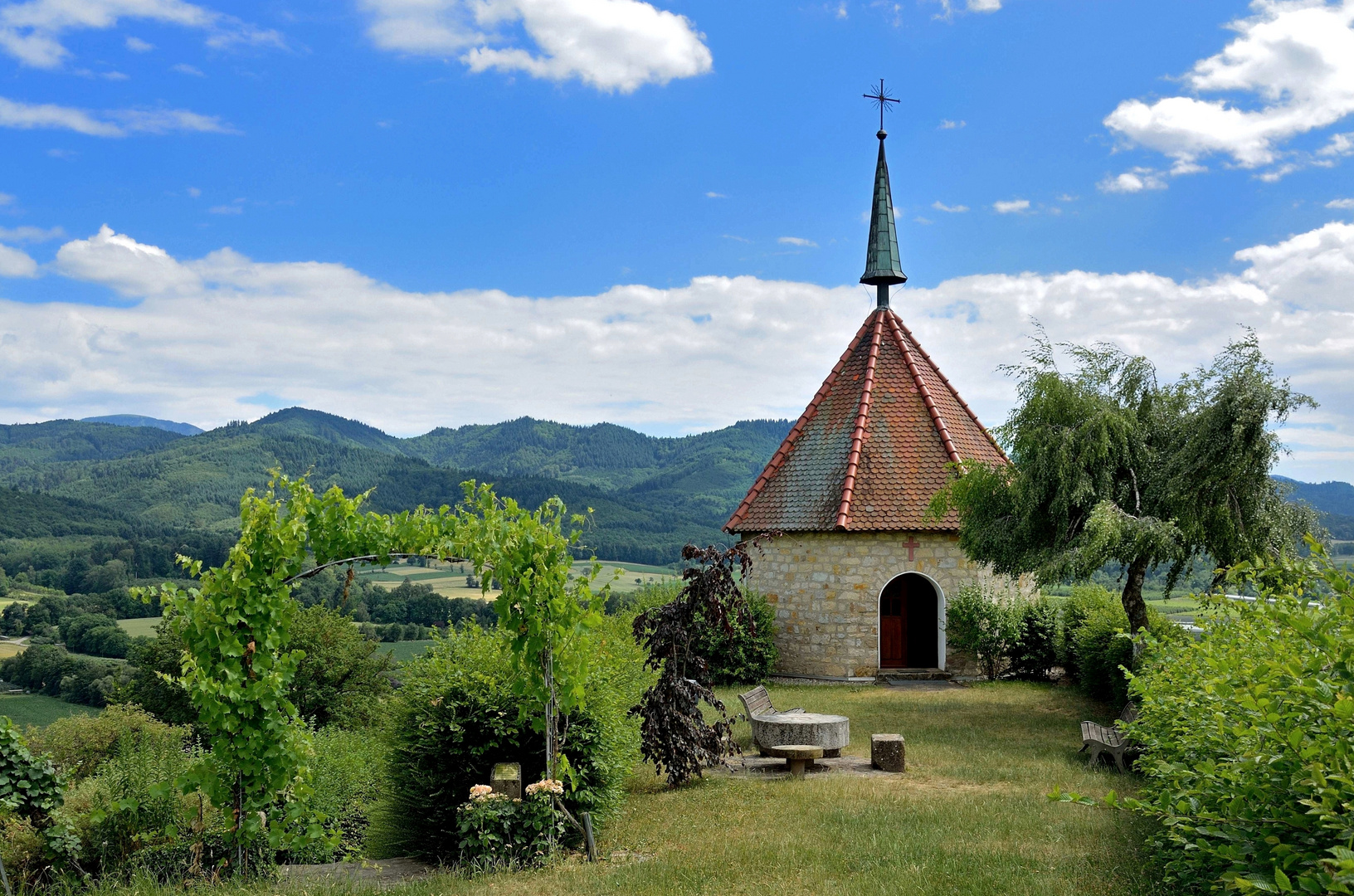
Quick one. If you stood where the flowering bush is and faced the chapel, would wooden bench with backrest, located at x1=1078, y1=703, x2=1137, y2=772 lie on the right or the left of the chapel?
right

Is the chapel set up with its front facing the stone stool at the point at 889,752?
yes

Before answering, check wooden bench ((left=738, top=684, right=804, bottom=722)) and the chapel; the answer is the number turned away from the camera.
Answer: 0

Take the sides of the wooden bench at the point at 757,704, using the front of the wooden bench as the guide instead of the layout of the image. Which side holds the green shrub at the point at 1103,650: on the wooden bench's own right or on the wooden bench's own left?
on the wooden bench's own left

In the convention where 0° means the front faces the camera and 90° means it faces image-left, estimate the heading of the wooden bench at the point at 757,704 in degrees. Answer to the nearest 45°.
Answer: approximately 315°

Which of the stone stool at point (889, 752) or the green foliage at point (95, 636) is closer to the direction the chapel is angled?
the stone stool

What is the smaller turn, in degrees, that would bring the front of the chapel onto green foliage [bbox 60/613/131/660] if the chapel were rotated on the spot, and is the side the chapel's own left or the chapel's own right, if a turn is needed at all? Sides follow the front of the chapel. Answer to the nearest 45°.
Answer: approximately 135° to the chapel's own right

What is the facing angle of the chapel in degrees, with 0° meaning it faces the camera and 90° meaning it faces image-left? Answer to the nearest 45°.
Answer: approximately 0°

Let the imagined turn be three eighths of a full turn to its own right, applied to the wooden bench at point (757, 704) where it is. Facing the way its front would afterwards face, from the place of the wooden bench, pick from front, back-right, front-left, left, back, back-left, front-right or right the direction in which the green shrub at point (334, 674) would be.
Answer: front-right

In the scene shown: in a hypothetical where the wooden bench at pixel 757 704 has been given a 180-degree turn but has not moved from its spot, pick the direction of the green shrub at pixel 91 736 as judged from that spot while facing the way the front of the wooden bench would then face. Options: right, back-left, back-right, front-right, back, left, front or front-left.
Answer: front-left
